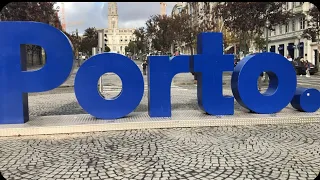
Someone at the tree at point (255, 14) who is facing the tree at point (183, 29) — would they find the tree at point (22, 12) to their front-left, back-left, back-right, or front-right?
front-left

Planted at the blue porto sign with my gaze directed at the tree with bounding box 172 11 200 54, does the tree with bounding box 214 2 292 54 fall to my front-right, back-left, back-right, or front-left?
front-right

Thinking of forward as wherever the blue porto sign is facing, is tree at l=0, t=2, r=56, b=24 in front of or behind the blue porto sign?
behind

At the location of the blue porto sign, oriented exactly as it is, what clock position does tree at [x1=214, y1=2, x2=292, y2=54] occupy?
The tree is roughly at 7 o'clock from the blue porto sign.

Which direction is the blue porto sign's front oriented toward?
toward the camera

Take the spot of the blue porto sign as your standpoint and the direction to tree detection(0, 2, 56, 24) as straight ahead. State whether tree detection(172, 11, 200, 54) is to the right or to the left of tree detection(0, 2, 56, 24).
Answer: right

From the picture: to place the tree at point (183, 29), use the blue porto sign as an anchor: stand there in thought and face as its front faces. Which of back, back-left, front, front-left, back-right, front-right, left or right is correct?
back

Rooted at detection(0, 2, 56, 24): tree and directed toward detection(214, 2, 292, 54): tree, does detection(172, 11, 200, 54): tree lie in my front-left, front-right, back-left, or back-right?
front-left

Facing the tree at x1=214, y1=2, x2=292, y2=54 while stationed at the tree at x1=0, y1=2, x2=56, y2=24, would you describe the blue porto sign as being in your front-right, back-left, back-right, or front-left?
front-right
